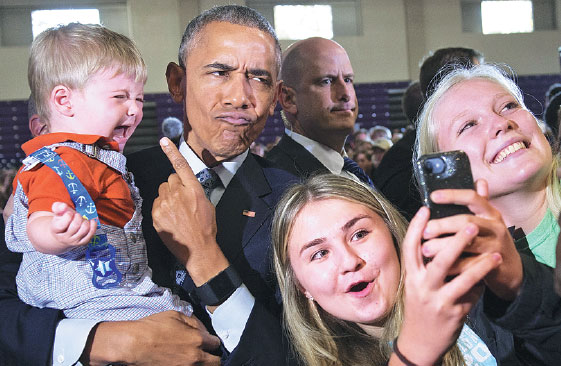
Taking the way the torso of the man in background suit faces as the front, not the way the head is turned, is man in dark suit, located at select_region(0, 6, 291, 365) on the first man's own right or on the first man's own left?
on the first man's own right

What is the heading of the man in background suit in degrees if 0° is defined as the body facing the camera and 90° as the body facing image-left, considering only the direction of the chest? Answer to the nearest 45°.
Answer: approximately 315°

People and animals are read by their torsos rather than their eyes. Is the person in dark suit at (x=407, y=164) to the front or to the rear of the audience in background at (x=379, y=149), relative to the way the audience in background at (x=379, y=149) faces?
to the front

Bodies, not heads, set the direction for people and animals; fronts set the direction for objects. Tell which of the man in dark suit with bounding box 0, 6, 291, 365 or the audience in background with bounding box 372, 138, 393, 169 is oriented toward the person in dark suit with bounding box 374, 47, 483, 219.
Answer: the audience in background with bounding box 372, 138, 393, 169

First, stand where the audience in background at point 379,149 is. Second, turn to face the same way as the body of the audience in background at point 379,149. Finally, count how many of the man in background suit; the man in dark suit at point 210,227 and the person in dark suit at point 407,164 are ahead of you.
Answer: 3
